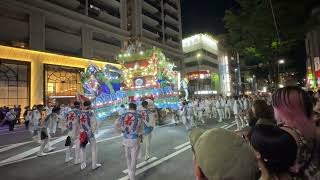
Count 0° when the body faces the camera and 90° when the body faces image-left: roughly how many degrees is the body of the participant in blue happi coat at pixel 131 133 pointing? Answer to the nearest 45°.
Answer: approximately 180°

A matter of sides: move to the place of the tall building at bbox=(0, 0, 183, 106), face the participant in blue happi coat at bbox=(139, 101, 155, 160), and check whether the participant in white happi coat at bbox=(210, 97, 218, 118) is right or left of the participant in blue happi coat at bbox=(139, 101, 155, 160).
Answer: left

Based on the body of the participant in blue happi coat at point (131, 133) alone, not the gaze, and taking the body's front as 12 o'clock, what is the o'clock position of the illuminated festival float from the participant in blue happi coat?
The illuminated festival float is roughly at 12 o'clock from the participant in blue happi coat.

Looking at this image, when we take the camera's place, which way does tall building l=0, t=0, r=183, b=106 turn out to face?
facing the viewer and to the right of the viewer

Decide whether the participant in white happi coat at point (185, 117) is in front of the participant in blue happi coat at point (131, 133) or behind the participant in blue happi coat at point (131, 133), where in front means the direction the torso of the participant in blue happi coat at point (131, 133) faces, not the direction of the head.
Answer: in front

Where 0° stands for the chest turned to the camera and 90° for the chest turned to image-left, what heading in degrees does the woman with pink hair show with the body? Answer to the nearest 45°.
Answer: approximately 90°

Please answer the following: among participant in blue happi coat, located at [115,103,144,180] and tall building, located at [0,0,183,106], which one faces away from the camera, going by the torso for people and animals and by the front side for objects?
the participant in blue happi coat

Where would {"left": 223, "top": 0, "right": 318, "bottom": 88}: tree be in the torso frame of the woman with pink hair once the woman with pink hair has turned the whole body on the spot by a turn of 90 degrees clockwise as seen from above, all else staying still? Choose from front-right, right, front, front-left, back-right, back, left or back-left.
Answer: front
